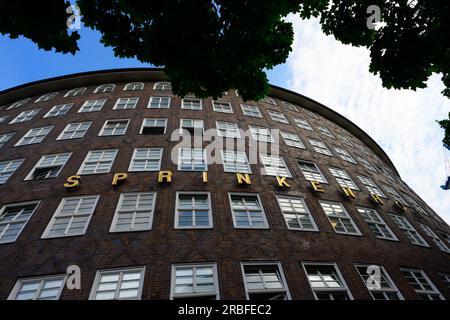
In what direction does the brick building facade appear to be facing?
toward the camera
